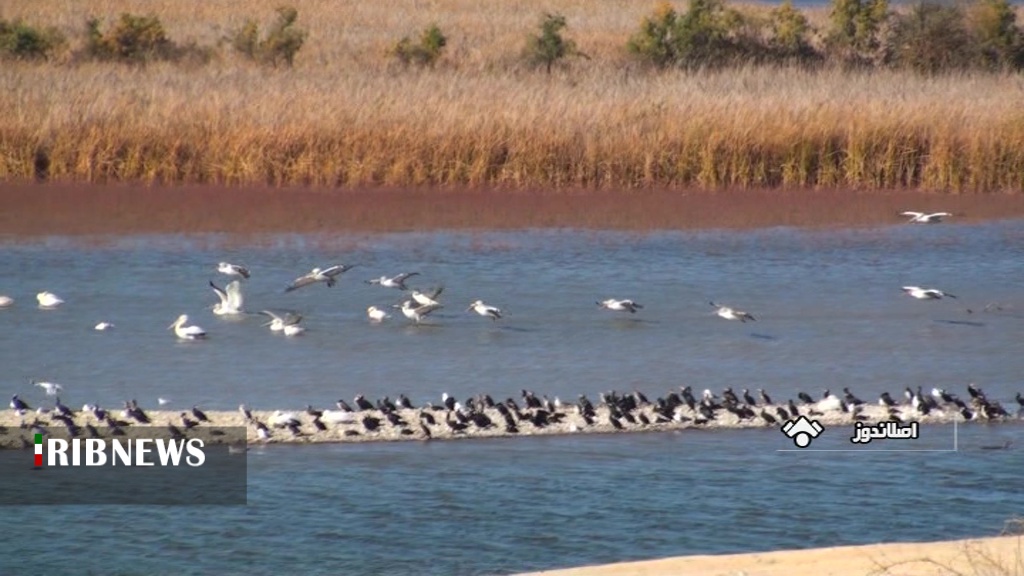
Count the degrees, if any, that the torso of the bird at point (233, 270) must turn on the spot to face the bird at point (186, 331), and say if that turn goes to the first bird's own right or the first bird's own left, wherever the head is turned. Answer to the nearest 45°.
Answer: approximately 90° to the first bird's own left

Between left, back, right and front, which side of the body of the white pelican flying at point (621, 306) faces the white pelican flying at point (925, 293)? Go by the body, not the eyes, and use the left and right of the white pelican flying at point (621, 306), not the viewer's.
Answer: back

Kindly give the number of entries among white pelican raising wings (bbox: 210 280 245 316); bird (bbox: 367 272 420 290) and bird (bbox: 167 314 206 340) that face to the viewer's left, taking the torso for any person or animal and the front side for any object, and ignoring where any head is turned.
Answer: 3

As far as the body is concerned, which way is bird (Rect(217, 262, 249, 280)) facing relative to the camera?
to the viewer's left

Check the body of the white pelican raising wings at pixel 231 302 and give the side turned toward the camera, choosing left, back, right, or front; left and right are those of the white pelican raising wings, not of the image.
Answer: left

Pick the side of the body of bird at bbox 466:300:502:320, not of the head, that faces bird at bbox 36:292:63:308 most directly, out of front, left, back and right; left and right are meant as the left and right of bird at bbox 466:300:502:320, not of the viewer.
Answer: front

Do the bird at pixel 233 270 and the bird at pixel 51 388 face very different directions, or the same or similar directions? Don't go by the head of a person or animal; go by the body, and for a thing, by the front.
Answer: same or similar directions

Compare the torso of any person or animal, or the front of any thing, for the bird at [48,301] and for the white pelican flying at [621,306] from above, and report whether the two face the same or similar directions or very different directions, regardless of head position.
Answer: same or similar directions

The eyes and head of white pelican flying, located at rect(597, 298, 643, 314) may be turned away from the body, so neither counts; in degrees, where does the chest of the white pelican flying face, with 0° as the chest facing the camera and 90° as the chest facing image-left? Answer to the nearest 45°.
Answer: approximately 90°

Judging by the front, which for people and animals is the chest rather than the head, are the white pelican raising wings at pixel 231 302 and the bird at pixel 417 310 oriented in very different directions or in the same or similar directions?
same or similar directions

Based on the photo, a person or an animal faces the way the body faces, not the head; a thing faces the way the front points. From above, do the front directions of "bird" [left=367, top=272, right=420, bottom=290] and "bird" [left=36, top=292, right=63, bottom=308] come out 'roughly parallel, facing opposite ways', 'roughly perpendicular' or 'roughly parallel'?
roughly parallel

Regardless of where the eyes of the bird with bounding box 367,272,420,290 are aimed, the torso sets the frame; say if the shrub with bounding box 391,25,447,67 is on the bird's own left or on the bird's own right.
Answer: on the bird's own right

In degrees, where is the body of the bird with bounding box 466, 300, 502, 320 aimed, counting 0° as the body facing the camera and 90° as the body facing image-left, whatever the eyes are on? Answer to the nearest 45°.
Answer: approximately 90°

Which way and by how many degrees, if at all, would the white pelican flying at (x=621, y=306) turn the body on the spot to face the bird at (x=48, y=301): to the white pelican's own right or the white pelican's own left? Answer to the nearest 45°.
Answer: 0° — it already faces it
